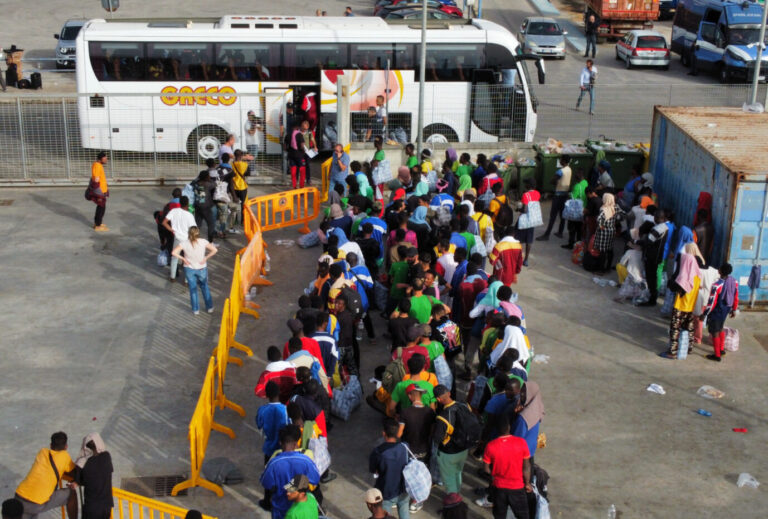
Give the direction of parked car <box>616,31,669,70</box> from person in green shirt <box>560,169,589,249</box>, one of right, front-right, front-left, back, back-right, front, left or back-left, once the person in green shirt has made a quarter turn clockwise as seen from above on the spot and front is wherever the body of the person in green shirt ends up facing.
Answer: front

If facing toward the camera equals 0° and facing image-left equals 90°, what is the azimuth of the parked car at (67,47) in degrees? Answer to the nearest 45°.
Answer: approximately 0°

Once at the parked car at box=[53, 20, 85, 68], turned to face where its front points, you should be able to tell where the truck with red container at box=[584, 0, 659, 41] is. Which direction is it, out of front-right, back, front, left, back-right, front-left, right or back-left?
left

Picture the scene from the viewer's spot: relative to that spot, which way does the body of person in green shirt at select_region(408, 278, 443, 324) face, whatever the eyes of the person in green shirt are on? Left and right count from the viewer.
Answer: facing away from the viewer

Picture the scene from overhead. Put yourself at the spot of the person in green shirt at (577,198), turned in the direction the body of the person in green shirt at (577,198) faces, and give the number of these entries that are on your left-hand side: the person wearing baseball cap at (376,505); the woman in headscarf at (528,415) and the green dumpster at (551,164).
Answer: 2

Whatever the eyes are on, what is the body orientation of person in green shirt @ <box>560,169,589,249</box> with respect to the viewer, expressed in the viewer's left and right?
facing to the left of the viewer

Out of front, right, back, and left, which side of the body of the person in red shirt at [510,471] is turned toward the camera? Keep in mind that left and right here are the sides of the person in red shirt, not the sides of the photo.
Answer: back

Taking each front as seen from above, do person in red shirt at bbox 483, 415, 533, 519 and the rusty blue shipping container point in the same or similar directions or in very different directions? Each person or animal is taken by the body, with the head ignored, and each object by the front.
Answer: very different directions

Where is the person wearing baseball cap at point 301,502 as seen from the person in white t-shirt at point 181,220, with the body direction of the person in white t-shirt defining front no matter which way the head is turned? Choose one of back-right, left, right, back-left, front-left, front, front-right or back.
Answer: back-right

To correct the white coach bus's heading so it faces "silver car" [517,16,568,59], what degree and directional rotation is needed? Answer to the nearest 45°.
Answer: approximately 45° to its left

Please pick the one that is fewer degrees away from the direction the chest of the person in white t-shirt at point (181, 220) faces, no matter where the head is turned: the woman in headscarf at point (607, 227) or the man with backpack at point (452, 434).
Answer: the woman in headscarf

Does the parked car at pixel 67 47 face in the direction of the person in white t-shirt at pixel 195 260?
yes

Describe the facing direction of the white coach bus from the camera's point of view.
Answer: facing to the right of the viewer

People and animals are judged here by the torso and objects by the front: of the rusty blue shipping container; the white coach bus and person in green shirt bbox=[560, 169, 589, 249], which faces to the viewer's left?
the person in green shirt
